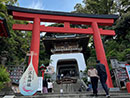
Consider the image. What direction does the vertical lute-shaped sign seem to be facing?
toward the camera
